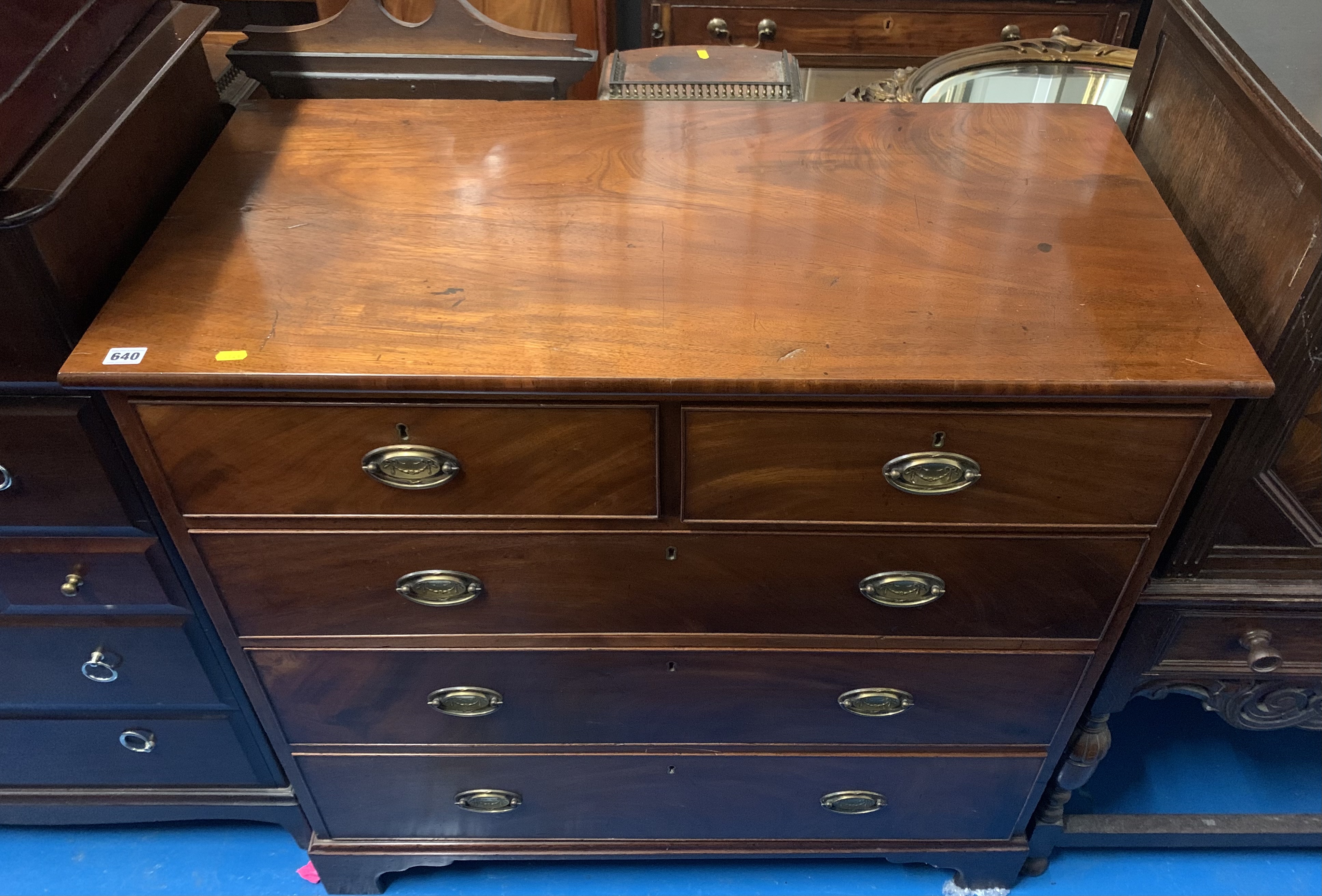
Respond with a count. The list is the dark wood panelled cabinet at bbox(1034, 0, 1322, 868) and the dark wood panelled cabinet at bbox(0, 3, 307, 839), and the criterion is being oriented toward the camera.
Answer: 2

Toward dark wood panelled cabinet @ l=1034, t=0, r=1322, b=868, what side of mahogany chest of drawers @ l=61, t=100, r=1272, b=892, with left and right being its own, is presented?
left

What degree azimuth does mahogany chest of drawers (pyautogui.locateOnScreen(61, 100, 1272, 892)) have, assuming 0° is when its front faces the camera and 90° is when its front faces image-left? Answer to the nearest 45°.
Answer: approximately 0°

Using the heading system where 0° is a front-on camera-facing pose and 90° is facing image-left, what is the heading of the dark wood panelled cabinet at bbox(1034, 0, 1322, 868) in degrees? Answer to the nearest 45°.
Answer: approximately 0°

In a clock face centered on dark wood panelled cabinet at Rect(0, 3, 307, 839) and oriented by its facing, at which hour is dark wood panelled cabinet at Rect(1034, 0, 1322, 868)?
dark wood panelled cabinet at Rect(1034, 0, 1322, 868) is roughly at 10 o'clock from dark wood panelled cabinet at Rect(0, 3, 307, 839).

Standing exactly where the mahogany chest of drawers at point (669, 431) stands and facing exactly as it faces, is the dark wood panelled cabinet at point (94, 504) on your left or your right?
on your right

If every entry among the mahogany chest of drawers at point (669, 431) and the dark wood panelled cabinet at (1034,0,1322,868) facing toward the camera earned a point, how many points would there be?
2
